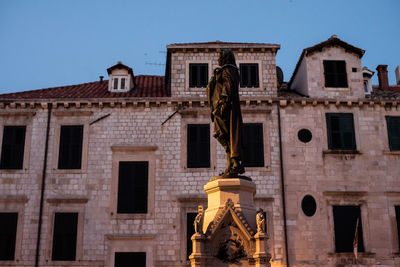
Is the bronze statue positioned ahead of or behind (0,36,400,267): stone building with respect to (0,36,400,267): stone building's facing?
ahead

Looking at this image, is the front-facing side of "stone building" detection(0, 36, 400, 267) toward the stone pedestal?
yes

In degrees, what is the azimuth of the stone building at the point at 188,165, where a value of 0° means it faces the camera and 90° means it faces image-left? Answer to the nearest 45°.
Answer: approximately 0°
